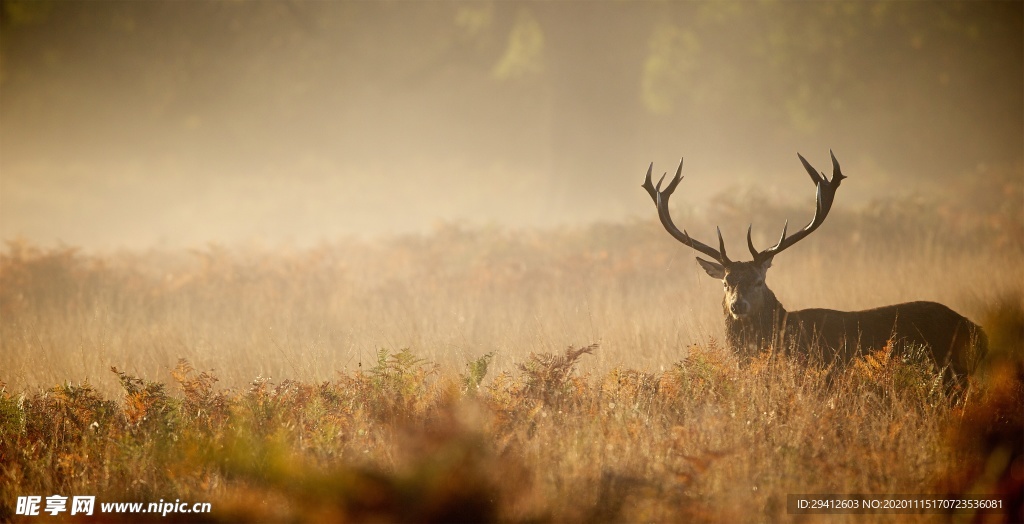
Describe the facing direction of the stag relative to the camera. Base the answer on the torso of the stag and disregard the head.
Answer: to the viewer's left
